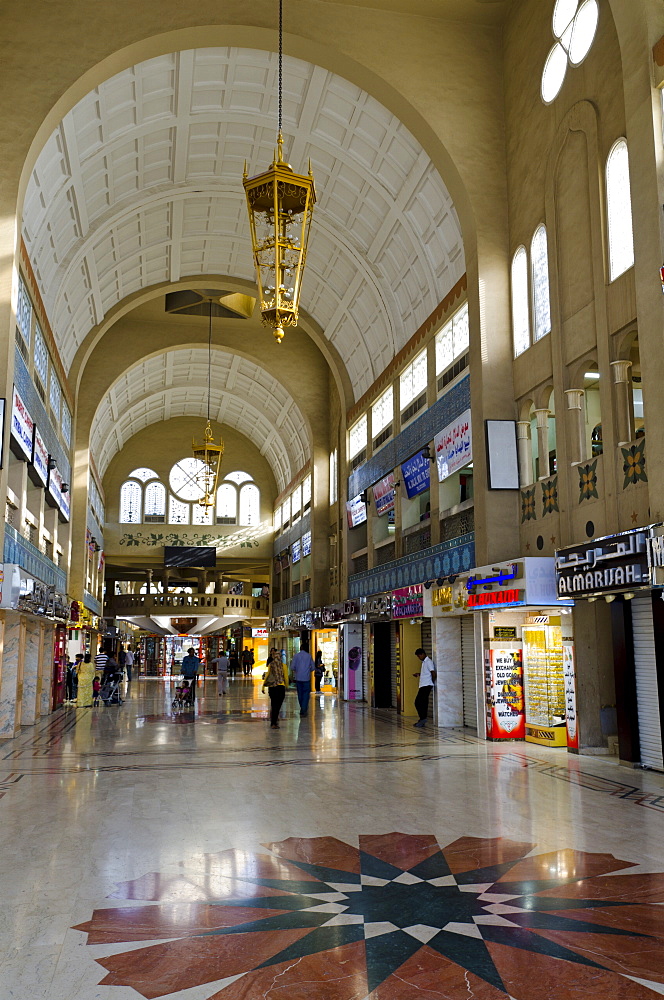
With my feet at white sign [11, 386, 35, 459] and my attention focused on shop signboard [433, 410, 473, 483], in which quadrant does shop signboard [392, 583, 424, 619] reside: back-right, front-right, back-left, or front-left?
front-left

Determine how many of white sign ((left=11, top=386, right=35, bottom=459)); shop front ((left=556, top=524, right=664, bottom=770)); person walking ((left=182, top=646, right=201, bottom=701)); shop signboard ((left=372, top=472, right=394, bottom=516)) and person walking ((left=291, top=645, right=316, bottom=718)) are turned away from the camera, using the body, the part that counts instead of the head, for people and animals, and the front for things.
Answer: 1

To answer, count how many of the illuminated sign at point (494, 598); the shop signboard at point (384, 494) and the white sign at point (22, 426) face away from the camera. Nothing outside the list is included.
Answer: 0

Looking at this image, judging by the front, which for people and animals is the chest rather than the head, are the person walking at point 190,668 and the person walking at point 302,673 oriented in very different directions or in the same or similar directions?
very different directions

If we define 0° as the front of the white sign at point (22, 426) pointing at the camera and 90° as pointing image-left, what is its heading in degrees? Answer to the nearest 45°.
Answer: approximately 270°

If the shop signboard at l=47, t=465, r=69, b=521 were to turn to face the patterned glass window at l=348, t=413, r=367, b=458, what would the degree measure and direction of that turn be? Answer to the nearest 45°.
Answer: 0° — it already faces it

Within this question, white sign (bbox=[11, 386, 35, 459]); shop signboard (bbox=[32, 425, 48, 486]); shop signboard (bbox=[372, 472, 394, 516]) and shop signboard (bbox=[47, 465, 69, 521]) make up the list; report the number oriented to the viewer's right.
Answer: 3

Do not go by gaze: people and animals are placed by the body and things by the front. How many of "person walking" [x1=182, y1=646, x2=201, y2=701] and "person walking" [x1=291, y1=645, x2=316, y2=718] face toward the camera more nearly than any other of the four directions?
1

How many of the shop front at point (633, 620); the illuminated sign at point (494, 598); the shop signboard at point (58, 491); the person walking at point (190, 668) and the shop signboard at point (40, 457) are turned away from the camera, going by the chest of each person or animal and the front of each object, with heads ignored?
0

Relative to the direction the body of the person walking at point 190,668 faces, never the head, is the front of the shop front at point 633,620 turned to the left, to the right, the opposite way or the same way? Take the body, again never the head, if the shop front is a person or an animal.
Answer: to the right

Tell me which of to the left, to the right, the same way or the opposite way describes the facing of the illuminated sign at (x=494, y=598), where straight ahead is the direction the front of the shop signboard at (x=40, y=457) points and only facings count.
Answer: the opposite way

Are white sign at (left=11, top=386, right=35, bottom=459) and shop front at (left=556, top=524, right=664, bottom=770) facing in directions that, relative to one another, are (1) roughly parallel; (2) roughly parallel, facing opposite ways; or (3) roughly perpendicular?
roughly parallel, facing opposite ways

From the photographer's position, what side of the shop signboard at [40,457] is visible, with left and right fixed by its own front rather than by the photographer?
right
